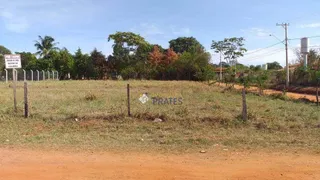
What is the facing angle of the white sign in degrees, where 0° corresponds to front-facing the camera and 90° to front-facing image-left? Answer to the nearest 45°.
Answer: approximately 0°
